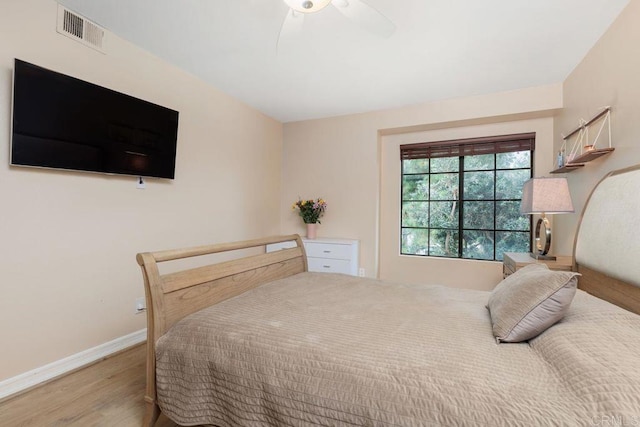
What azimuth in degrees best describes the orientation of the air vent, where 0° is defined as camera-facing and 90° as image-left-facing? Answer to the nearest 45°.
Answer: approximately 315°

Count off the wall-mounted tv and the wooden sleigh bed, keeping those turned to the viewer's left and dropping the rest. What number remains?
1

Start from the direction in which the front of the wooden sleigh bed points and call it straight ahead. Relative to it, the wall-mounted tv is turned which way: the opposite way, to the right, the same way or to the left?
the opposite way

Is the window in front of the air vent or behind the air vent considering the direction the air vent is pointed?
in front

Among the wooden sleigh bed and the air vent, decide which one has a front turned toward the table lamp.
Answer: the air vent

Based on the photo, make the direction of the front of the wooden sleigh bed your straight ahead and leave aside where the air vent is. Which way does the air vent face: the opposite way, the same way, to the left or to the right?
the opposite way

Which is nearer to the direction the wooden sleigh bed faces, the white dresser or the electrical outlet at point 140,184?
the electrical outlet

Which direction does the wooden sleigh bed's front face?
to the viewer's left

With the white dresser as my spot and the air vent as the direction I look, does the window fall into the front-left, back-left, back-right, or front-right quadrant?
back-left
